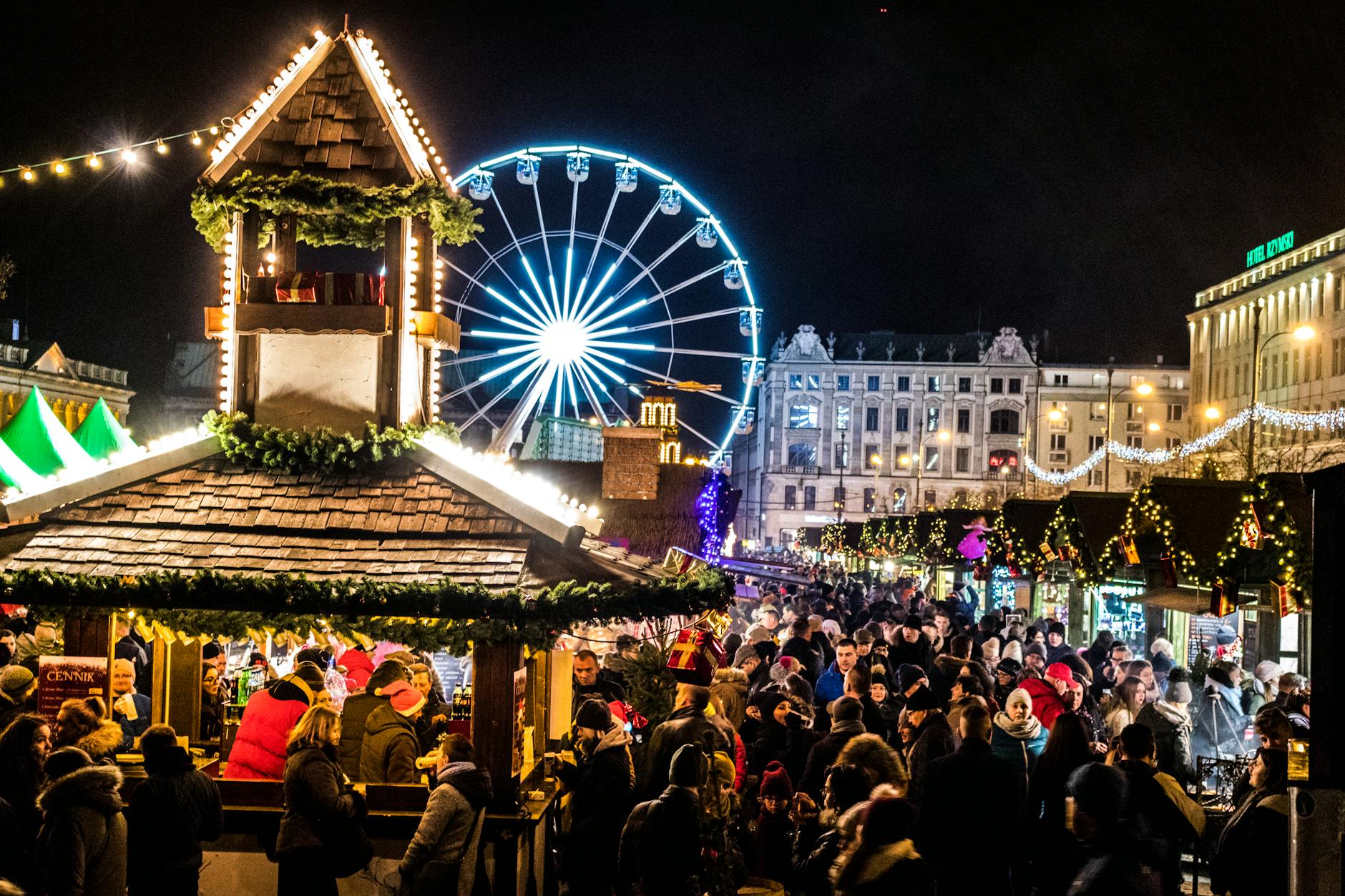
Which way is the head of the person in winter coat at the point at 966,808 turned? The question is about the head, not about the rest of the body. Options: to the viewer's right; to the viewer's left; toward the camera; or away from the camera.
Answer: away from the camera

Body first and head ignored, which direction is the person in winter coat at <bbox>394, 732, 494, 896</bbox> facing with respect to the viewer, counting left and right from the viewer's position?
facing away from the viewer and to the left of the viewer

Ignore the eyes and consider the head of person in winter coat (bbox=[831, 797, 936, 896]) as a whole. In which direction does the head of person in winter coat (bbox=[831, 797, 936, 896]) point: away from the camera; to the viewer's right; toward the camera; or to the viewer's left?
away from the camera

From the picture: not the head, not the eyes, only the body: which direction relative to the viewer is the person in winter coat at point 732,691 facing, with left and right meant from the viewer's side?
facing away from the viewer

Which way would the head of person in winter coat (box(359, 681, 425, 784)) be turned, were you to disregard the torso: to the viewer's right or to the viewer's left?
to the viewer's right

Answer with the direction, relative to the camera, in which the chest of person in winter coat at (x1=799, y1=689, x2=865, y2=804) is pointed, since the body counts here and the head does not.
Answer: away from the camera
